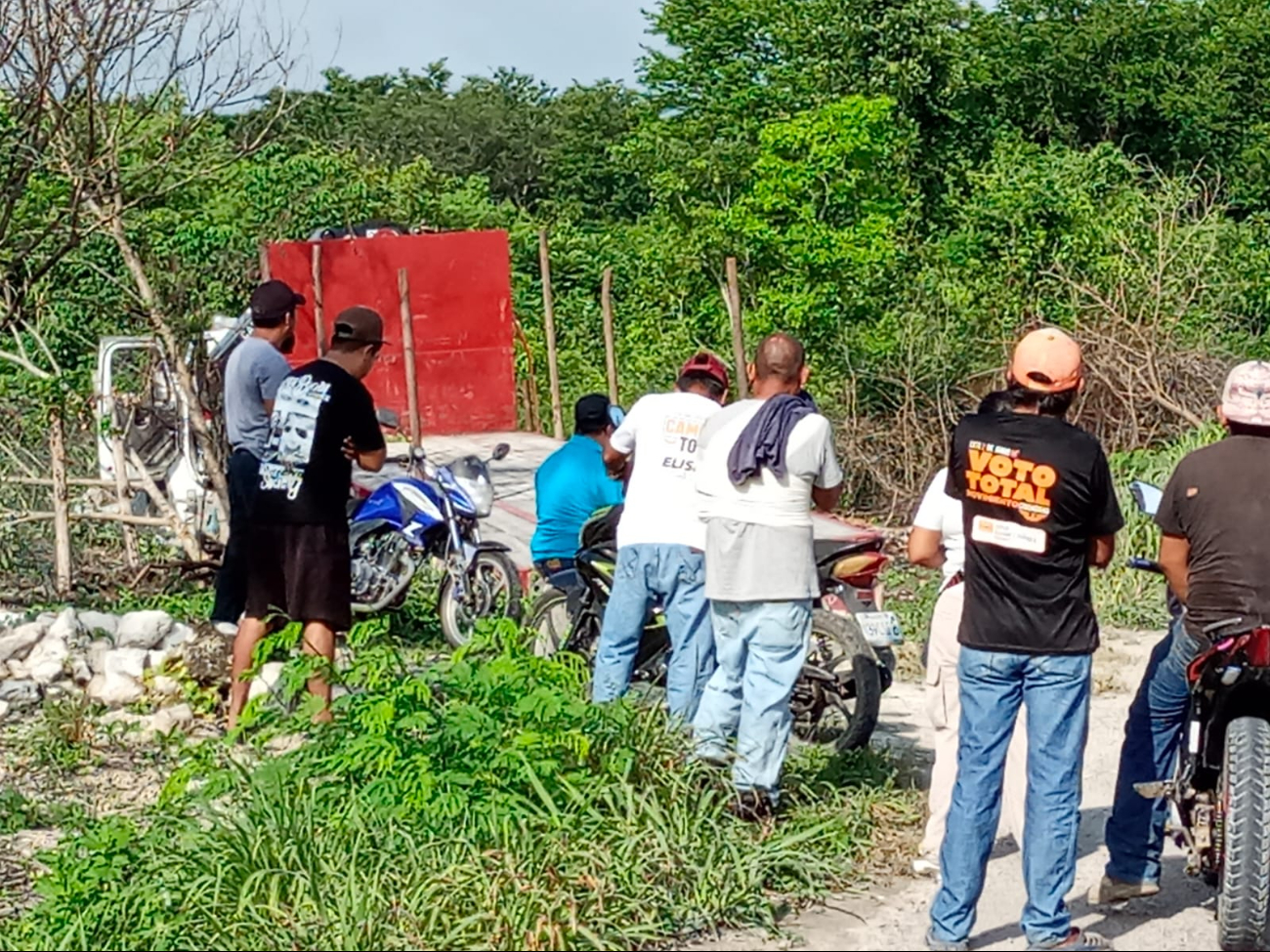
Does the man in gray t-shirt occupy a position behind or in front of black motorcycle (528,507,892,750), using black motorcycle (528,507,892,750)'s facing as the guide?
in front

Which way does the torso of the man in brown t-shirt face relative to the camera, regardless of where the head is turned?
away from the camera

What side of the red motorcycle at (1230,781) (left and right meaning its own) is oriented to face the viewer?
back

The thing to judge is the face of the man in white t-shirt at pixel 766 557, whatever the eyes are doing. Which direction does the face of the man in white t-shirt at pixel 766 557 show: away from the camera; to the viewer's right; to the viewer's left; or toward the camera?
away from the camera

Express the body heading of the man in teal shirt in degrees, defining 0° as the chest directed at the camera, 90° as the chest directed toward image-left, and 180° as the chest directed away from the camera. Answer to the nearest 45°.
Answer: approximately 225°

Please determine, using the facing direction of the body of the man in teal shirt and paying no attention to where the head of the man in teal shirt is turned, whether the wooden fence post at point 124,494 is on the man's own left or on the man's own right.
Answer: on the man's own left

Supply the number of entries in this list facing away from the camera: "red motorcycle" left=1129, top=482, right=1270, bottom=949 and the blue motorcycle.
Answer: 1

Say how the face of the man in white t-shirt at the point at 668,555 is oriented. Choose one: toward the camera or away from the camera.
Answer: away from the camera

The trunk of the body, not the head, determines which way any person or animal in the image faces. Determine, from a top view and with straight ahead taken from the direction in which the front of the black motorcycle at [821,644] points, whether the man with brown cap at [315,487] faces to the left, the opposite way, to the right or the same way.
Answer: to the right

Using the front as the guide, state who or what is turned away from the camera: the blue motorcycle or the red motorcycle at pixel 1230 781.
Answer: the red motorcycle

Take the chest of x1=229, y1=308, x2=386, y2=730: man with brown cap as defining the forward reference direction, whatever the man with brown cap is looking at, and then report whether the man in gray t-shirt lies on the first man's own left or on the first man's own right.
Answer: on the first man's own left

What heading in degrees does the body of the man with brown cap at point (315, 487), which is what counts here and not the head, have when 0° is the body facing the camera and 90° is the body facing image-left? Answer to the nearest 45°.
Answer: approximately 225°

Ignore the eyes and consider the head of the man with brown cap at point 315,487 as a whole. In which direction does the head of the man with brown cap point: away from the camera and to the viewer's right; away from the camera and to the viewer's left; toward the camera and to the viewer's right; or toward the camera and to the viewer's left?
away from the camera and to the viewer's right

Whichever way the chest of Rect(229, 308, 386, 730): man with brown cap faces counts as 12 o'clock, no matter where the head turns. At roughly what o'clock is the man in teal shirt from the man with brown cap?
The man in teal shirt is roughly at 12 o'clock from the man with brown cap.

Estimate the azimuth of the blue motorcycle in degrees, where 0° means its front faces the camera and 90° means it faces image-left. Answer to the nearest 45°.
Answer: approximately 315°

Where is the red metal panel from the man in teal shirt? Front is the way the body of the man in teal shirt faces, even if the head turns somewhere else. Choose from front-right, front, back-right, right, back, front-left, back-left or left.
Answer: front-left

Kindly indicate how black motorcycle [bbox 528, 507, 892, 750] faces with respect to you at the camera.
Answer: facing away from the viewer and to the left of the viewer
